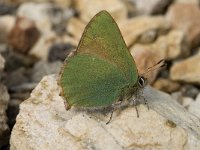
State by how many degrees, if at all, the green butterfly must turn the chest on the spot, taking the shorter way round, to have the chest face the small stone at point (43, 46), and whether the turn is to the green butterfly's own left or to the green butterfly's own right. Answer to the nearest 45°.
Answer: approximately 90° to the green butterfly's own left

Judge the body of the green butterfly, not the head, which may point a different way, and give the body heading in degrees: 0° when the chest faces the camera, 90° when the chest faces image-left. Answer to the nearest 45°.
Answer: approximately 270°

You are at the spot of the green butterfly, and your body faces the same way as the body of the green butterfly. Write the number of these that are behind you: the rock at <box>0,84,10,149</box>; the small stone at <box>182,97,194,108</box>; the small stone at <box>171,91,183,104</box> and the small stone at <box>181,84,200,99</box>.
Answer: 1

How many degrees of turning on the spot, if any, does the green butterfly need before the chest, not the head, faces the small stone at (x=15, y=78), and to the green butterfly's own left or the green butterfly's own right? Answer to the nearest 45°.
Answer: approximately 135° to the green butterfly's own left
